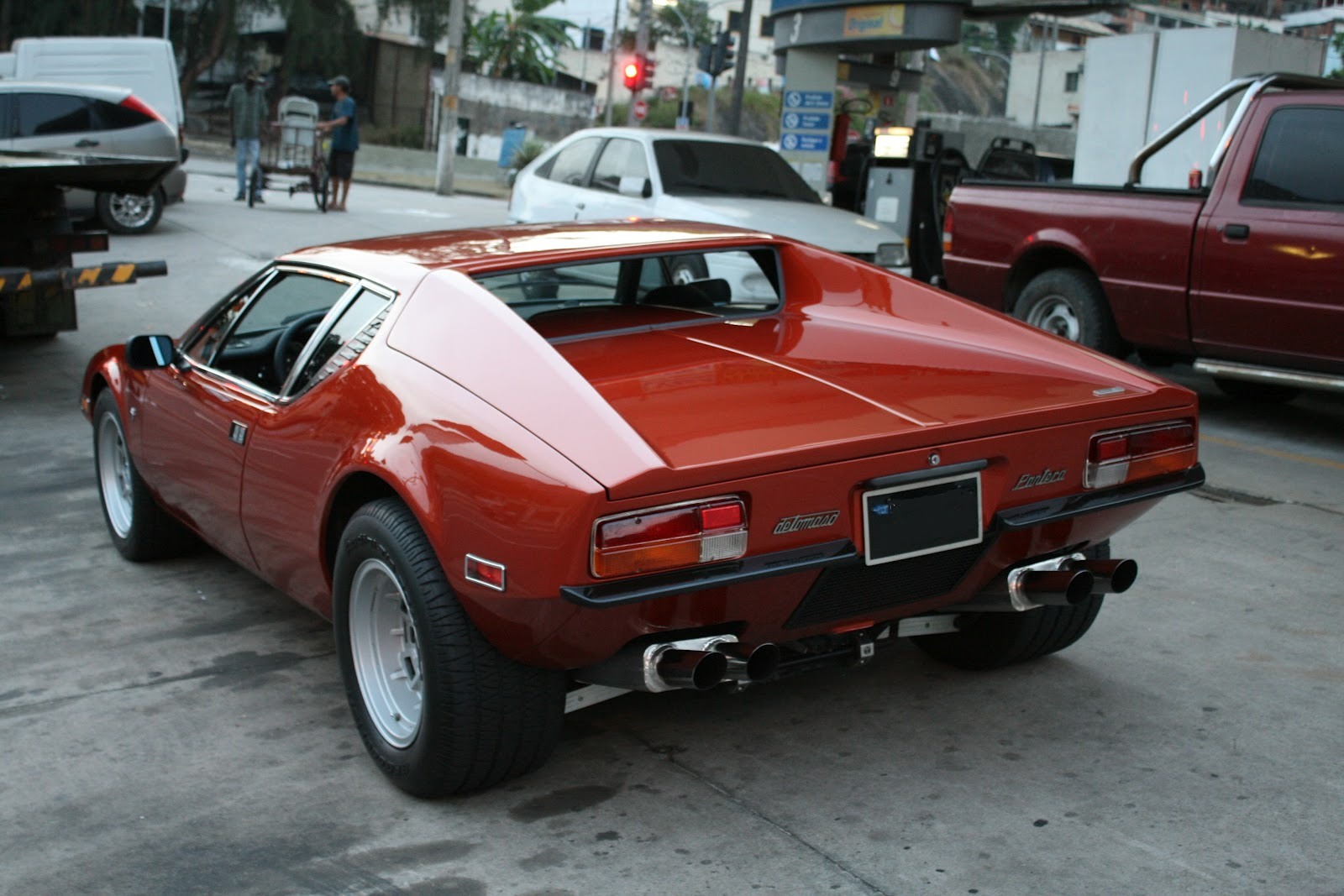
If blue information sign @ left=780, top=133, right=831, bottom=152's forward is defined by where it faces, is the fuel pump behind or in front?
in front

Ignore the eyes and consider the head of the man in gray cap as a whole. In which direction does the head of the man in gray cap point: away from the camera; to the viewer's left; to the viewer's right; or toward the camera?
to the viewer's left

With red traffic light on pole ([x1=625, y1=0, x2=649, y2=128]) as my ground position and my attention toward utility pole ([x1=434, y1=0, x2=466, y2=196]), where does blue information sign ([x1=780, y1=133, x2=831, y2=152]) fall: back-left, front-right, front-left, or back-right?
front-left

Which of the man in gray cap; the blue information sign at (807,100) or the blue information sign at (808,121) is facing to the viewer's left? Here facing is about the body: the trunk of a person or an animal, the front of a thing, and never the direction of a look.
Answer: the man in gray cap

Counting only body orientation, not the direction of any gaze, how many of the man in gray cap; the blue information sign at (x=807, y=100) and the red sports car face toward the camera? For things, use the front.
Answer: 1

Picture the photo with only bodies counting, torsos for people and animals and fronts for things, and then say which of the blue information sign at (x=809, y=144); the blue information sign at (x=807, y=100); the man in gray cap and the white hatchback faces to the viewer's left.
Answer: the man in gray cap

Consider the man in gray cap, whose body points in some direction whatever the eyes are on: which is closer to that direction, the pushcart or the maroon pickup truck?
the pushcart

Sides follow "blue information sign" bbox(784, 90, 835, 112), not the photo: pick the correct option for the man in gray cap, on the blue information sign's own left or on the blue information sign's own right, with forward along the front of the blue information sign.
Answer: on the blue information sign's own right

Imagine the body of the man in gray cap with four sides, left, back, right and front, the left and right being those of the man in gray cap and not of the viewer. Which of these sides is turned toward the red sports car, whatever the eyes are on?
left

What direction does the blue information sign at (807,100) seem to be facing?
toward the camera

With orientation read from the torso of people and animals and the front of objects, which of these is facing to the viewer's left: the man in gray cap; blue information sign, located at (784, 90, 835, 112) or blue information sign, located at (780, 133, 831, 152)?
the man in gray cap

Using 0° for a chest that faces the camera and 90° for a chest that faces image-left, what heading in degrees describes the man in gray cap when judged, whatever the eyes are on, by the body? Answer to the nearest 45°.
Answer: approximately 90°

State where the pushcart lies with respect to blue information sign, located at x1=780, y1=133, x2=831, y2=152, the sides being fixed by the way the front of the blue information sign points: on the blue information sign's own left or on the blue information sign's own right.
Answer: on the blue information sign's own right

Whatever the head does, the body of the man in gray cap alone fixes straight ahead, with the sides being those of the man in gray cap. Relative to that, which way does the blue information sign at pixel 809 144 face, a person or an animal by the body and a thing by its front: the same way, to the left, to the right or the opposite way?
to the left

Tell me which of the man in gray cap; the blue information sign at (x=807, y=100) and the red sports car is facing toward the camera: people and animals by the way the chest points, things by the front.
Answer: the blue information sign
